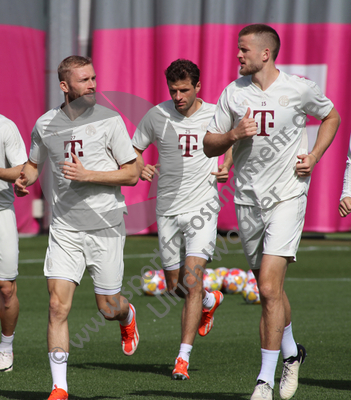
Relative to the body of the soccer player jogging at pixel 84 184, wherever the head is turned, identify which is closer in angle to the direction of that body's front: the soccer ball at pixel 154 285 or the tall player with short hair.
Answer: the tall player with short hair

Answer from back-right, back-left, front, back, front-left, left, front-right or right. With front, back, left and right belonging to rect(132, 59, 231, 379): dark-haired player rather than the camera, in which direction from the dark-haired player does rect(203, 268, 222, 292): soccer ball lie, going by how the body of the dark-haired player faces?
back

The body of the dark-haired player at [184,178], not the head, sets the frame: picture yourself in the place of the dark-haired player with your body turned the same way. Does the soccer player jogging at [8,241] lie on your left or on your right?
on your right

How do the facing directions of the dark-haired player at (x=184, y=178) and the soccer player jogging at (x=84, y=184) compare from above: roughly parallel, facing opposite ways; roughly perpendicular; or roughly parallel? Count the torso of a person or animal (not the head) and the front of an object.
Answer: roughly parallel

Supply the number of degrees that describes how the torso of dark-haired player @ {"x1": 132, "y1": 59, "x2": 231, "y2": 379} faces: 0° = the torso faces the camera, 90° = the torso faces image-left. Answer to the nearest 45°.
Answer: approximately 0°

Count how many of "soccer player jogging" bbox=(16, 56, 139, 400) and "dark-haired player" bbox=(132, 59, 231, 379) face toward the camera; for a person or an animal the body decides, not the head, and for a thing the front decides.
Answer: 2

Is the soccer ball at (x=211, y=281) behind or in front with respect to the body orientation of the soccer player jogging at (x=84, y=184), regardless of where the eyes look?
behind

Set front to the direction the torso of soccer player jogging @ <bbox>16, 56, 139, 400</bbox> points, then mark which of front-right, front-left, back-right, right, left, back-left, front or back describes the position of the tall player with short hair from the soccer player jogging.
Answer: left

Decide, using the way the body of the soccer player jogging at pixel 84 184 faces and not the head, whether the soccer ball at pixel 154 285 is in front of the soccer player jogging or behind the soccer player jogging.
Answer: behind

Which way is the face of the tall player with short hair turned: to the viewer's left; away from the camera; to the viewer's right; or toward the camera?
to the viewer's left

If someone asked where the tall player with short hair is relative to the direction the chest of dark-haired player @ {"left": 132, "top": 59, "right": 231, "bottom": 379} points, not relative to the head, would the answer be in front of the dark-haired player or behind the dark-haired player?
in front

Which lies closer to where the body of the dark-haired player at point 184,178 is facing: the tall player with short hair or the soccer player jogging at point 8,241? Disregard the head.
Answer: the tall player with short hair

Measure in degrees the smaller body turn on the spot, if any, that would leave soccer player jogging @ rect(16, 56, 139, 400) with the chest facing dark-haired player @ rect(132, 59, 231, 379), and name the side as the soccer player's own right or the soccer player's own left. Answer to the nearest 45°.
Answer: approximately 135° to the soccer player's own left

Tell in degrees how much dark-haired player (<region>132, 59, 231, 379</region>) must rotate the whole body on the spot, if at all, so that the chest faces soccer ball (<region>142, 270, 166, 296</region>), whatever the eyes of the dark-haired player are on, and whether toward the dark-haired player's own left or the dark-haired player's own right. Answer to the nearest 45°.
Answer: approximately 180°

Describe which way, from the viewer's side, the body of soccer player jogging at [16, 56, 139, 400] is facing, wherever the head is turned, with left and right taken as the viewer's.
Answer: facing the viewer
